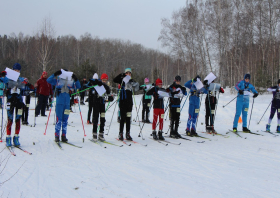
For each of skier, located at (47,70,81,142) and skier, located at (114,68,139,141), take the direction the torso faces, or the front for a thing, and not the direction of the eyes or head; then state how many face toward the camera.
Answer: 2

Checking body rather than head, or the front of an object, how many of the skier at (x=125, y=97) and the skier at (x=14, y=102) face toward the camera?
2

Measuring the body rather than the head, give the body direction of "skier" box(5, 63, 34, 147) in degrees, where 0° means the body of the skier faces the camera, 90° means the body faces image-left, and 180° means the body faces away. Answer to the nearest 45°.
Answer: approximately 0°

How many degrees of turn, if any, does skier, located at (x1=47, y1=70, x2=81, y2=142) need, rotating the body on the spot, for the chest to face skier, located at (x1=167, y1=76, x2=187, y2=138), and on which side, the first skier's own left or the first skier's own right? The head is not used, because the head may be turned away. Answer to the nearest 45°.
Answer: approximately 90° to the first skier's own left

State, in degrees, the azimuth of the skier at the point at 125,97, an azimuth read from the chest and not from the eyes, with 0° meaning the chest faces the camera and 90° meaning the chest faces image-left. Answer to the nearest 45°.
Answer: approximately 0°

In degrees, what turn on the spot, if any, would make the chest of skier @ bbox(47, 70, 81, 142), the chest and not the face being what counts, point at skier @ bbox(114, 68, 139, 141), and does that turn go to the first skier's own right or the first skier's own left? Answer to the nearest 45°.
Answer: approximately 90° to the first skier's own left

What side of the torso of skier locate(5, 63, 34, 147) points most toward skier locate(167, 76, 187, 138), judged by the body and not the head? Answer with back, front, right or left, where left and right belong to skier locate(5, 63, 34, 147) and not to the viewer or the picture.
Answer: left

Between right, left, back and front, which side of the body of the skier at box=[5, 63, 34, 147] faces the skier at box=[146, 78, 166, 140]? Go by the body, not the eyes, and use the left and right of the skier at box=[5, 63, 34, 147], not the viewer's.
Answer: left

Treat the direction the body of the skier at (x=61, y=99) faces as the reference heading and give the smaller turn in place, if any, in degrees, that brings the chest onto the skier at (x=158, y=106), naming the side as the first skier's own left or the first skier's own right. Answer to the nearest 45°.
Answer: approximately 90° to the first skier's own left
